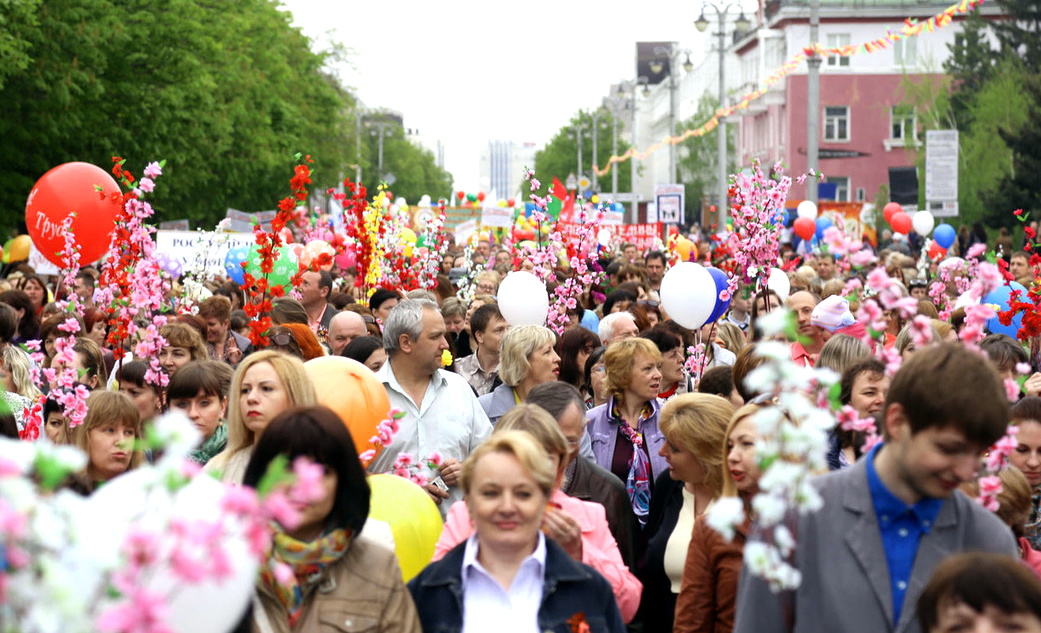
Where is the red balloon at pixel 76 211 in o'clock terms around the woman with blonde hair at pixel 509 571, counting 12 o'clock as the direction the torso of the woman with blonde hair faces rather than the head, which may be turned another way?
The red balloon is roughly at 5 o'clock from the woman with blonde hair.

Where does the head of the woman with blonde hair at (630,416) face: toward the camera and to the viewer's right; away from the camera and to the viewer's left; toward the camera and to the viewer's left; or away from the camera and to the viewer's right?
toward the camera and to the viewer's right

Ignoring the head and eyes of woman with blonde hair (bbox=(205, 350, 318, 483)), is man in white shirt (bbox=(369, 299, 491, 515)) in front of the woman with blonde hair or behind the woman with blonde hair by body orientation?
behind

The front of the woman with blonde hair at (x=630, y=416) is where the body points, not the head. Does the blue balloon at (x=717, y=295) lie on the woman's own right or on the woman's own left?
on the woman's own left

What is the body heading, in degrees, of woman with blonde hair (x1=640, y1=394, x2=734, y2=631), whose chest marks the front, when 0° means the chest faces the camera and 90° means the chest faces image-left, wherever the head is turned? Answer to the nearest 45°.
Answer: approximately 45°

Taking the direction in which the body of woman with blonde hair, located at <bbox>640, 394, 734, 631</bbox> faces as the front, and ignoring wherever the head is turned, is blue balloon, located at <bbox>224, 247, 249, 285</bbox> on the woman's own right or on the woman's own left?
on the woman's own right

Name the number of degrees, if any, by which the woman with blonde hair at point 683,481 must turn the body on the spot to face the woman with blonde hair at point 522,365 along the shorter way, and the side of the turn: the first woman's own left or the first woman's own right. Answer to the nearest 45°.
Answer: approximately 90° to the first woman's own right

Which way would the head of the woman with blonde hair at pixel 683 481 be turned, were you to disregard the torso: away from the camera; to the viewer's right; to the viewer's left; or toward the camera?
to the viewer's left

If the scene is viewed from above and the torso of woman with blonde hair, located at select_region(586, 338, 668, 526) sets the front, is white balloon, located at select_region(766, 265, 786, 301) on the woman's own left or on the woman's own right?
on the woman's own left

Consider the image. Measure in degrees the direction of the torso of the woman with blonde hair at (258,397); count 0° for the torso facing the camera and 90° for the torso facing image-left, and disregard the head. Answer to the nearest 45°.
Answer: approximately 45°
